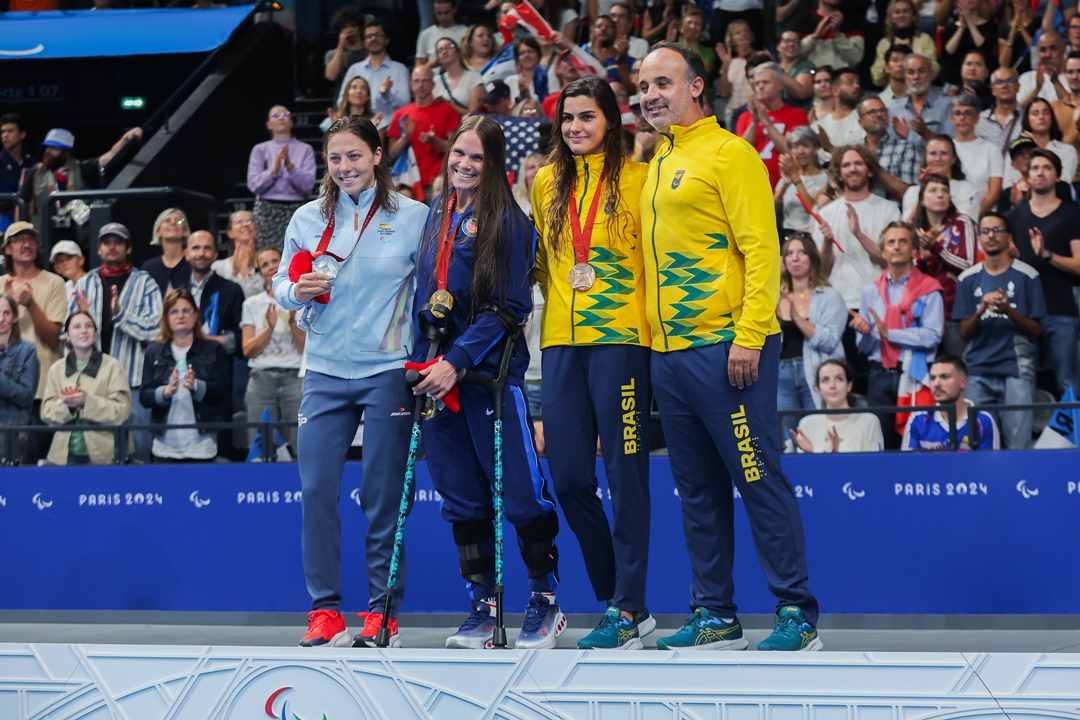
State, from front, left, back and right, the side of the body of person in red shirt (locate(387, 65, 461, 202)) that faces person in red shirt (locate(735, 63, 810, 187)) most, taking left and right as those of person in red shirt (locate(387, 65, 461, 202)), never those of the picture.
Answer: left

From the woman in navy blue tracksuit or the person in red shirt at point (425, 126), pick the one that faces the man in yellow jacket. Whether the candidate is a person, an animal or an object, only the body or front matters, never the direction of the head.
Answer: the person in red shirt

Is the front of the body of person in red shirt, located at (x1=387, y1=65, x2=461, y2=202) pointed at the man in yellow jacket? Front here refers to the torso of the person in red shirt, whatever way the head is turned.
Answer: yes

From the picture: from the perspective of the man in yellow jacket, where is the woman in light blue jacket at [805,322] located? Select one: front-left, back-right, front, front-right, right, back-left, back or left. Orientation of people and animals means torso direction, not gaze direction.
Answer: back-right

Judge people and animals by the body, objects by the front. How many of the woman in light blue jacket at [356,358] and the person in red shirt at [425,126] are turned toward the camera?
2

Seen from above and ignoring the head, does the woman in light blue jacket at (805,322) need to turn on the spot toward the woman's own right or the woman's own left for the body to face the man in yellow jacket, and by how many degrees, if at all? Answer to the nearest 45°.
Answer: approximately 45° to the woman's own left

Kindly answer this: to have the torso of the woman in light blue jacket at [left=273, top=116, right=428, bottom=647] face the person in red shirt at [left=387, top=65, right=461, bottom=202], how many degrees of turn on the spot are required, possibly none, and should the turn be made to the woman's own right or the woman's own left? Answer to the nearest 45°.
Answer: approximately 180°

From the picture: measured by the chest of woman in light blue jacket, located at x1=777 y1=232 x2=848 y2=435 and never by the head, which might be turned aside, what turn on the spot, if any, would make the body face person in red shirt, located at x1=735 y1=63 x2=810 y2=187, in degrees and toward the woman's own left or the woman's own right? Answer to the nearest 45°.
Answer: approximately 135° to the woman's own right

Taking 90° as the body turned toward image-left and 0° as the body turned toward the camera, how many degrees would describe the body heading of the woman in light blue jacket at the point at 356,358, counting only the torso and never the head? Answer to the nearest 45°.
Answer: approximately 0°

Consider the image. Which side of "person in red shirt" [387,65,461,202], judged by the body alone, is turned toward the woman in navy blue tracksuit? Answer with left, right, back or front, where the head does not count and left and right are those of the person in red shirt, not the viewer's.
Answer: front

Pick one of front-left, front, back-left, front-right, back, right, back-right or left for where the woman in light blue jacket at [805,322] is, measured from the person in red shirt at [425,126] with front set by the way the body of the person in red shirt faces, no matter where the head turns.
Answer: front-left
